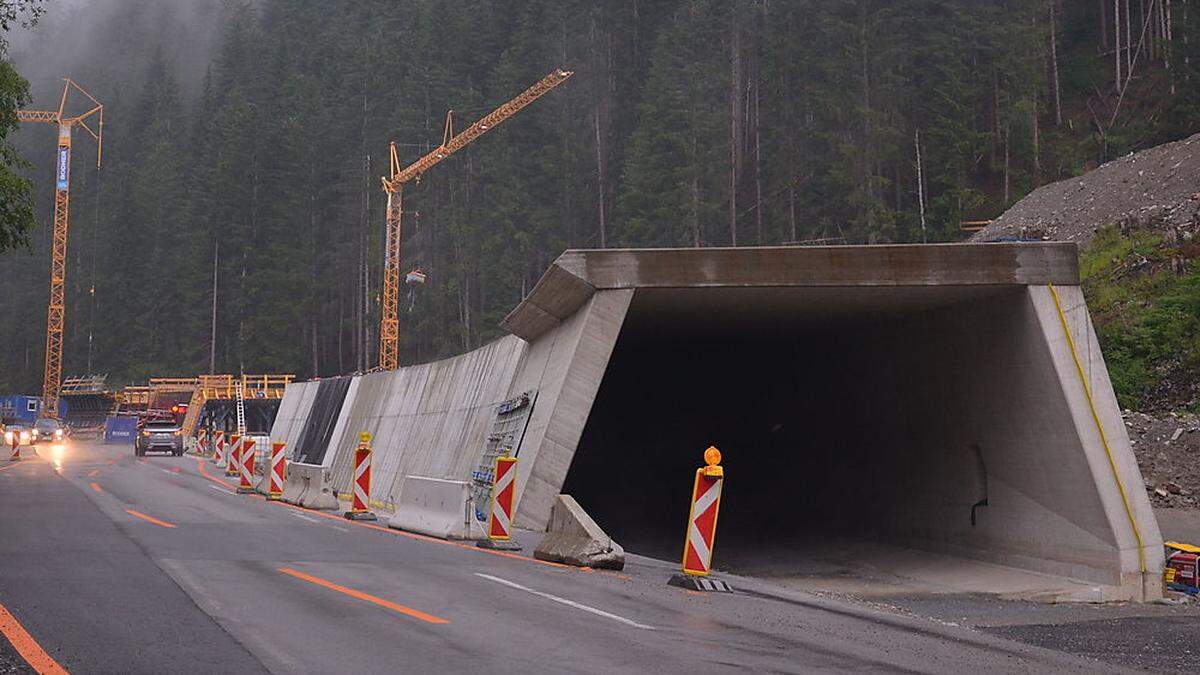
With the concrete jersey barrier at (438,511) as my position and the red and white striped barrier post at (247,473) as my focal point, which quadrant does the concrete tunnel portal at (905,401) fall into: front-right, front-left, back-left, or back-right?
back-right

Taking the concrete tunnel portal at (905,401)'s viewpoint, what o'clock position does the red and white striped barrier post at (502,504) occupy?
The red and white striped barrier post is roughly at 2 o'clock from the concrete tunnel portal.

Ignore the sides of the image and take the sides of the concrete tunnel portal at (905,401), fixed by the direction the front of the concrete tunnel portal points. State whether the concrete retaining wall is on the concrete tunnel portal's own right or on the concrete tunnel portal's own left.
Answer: on the concrete tunnel portal's own right

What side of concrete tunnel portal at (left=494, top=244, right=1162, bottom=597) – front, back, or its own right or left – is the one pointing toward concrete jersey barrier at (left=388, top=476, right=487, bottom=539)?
right

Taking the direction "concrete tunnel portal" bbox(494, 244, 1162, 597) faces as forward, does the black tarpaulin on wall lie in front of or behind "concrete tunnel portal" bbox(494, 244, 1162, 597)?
behind

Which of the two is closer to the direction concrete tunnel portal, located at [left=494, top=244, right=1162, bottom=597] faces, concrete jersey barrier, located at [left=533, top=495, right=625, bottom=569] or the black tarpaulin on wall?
the concrete jersey barrier

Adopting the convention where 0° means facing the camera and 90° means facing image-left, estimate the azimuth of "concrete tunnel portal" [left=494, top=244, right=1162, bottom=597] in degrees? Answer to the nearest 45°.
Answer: approximately 0°

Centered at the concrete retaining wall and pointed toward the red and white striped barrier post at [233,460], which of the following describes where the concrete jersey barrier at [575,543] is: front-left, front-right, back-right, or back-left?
back-left

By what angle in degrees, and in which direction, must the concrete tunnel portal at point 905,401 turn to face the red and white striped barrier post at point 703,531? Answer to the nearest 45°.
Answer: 0° — it already faces it

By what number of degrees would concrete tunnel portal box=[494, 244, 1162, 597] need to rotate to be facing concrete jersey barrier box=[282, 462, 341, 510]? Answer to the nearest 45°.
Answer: approximately 90° to its right

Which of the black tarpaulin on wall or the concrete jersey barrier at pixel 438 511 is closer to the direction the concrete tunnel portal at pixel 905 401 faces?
the concrete jersey barrier

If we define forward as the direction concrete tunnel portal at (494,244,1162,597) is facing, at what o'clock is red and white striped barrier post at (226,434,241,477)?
The red and white striped barrier post is roughly at 4 o'clock from the concrete tunnel portal.
